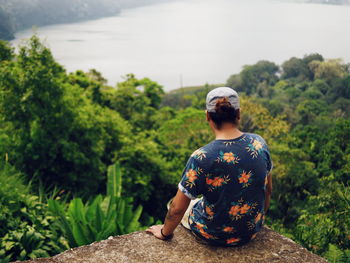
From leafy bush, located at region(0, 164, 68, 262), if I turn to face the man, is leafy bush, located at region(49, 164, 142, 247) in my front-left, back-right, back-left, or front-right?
front-left

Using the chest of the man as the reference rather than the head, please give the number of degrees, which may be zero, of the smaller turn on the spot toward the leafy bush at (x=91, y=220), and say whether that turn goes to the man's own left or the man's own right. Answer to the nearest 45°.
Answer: approximately 45° to the man's own left

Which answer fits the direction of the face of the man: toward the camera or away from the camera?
away from the camera

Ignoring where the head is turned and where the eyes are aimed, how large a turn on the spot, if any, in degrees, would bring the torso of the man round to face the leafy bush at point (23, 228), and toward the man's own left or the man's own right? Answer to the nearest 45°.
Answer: approximately 45° to the man's own left

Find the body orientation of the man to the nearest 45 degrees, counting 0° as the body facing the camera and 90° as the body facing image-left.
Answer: approximately 180°
